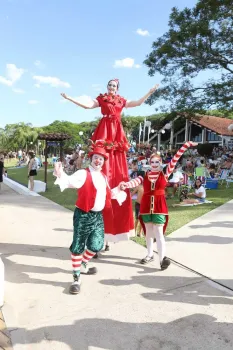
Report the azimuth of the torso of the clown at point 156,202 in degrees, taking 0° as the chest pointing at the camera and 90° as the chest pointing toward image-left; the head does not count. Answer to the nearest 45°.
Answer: approximately 0°

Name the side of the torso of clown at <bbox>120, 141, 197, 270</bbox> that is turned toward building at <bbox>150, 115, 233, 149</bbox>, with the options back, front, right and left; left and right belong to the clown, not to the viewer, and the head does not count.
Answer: back

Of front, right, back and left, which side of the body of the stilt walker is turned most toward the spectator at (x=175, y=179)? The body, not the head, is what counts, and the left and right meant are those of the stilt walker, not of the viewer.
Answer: back

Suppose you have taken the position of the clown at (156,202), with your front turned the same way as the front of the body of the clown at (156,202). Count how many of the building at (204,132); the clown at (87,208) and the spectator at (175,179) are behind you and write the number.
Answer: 2

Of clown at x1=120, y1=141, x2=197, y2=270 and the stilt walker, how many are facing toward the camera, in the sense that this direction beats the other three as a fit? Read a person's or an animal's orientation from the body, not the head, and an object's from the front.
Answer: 2

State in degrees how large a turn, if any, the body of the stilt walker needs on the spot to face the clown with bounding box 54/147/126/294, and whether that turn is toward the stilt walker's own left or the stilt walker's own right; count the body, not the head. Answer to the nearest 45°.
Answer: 0° — they already face them

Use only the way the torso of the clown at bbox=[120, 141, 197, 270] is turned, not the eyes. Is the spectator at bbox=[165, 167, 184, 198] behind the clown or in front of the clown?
behind

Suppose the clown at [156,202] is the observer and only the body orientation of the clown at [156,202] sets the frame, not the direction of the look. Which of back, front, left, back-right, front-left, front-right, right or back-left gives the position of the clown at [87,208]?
front-right

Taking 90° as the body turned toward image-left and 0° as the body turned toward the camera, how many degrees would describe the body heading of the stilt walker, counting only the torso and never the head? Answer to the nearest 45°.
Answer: approximately 0°
